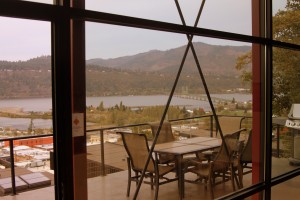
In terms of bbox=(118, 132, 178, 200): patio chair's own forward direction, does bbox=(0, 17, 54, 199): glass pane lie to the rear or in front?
to the rear

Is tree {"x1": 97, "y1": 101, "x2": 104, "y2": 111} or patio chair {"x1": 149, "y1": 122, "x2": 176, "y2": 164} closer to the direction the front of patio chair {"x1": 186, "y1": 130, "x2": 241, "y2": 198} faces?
the patio chair

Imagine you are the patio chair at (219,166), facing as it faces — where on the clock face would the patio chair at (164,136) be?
the patio chair at (164,136) is roughly at 11 o'clock from the patio chair at (219,166).

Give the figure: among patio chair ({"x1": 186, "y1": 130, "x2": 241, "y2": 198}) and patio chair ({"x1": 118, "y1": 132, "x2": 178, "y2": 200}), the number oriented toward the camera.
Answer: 0

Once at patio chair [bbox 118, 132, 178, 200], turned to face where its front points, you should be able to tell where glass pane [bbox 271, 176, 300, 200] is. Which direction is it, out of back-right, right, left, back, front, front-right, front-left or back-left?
front-right

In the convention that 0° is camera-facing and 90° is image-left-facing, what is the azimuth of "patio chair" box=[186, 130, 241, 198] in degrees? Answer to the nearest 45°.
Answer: approximately 135°

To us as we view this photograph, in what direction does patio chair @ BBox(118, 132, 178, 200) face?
facing away from the viewer and to the right of the viewer

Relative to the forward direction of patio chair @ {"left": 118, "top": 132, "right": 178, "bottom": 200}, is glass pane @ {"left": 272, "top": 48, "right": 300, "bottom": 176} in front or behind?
in front

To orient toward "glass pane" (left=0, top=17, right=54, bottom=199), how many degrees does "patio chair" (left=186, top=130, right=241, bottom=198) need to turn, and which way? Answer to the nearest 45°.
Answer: approximately 90° to its left
